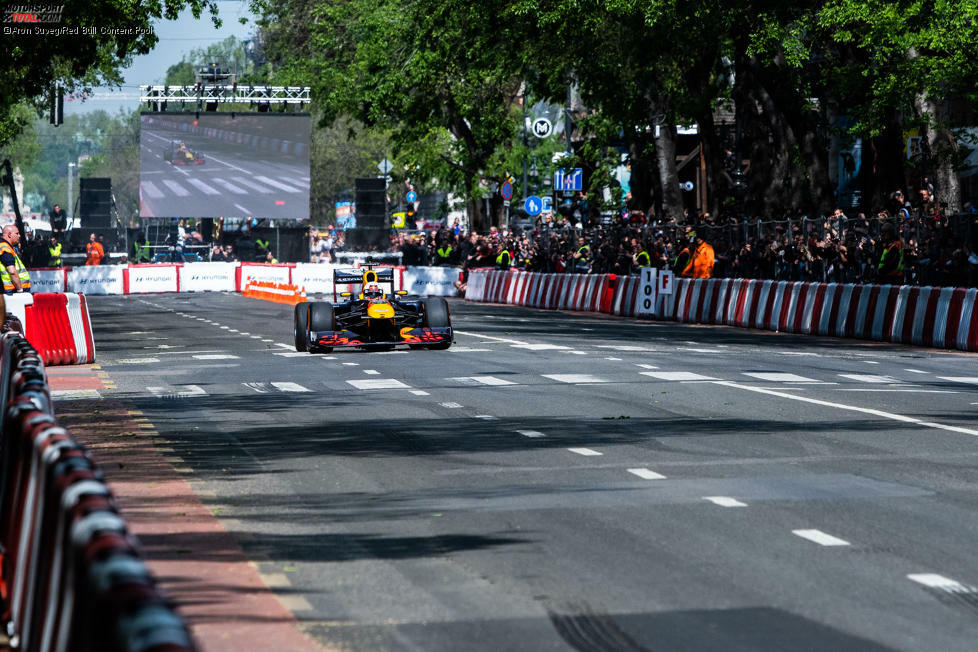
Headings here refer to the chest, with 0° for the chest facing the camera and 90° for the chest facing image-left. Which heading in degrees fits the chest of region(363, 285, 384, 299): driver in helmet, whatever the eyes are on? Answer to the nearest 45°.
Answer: approximately 0°

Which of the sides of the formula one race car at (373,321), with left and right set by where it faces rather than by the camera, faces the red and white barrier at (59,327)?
right

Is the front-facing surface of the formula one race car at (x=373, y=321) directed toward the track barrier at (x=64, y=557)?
yes

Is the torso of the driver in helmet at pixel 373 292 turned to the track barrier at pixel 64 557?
yes

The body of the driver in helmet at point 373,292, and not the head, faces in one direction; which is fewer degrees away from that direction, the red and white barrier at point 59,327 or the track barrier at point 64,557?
the track barrier

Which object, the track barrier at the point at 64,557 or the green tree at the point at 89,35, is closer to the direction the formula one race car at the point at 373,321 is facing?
the track barrier

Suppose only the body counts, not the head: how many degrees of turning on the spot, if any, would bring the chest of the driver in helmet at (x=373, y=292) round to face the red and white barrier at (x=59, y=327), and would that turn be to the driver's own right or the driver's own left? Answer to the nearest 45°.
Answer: approximately 90° to the driver's own right

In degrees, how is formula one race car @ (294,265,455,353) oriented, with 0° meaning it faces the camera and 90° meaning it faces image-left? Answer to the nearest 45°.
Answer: approximately 0°
